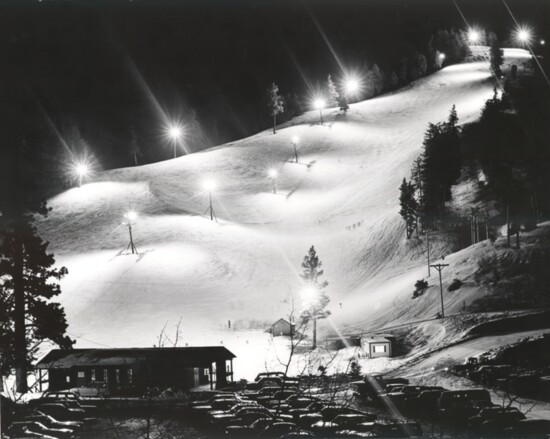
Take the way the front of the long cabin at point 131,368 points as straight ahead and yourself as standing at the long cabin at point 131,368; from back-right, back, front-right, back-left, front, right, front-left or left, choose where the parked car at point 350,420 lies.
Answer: front-left

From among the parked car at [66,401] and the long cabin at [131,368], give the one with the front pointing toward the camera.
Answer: the long cabin
